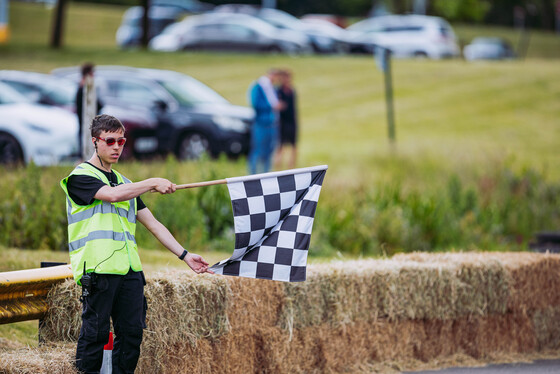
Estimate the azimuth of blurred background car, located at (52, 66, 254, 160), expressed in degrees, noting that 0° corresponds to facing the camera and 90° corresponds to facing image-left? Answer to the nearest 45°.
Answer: approximately 315°

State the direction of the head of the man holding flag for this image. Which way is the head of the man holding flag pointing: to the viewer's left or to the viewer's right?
to the viewer's right
